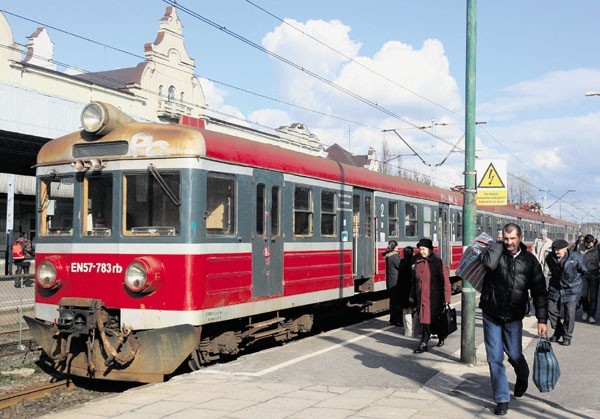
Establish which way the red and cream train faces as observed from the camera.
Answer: facing the viewer and to the left of the viewer

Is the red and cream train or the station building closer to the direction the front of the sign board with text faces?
the red and cream train

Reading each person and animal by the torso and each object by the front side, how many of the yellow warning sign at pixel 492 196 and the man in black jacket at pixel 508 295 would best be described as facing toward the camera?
2

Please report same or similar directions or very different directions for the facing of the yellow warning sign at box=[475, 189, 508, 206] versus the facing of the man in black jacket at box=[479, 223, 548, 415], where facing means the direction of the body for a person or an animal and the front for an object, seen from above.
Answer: same or similar directions

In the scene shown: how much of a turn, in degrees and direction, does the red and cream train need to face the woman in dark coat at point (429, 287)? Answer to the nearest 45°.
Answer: approximately 135° to its left

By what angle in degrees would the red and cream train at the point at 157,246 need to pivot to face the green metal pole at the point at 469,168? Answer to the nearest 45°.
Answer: approximately 135° to its left

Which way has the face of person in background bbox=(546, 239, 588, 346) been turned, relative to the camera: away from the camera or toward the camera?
toward the camera

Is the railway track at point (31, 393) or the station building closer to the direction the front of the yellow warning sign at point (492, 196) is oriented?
the railway track

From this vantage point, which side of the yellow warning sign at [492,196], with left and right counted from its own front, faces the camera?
front

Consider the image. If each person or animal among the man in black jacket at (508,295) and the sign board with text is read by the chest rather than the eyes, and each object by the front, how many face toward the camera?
2

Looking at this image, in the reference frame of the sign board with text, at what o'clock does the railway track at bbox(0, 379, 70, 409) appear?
The railway track is roughly at 2 o'clock from the sign board with text.

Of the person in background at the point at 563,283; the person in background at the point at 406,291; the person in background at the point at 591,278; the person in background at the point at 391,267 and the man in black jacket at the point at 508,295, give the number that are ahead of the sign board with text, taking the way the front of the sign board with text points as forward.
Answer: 1

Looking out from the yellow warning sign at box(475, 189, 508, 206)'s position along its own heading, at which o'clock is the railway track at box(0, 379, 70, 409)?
The railway track is roughly at 2 o'clock from the yellow warning sign.

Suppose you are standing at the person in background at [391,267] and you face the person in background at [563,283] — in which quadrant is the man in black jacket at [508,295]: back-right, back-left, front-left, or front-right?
front-right

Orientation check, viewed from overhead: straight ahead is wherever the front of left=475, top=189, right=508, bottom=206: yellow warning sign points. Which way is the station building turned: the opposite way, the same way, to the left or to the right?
to the left
